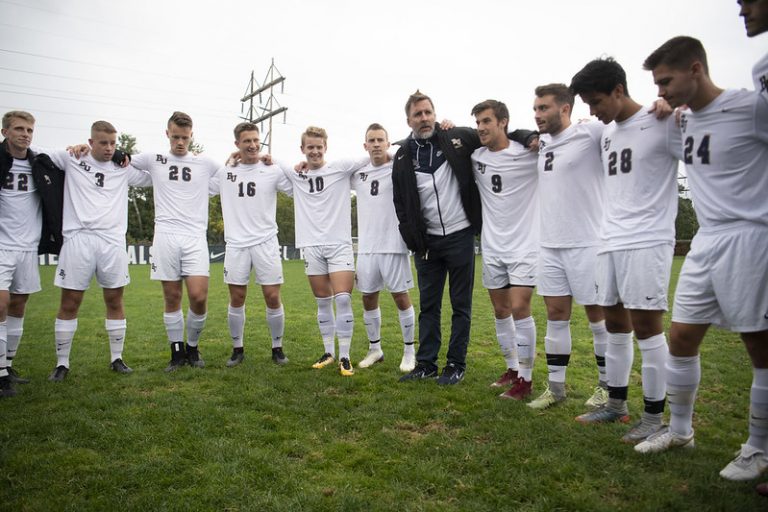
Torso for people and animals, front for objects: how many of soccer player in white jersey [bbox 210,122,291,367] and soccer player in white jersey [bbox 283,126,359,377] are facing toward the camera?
2

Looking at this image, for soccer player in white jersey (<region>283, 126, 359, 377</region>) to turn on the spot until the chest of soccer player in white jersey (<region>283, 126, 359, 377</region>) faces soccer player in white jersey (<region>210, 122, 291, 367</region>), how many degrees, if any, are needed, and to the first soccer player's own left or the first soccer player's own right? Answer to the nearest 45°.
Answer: approximately 90° to the first soccer player's own right

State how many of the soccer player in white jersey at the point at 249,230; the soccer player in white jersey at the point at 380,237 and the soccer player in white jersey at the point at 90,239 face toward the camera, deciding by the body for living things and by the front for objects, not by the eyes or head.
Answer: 3

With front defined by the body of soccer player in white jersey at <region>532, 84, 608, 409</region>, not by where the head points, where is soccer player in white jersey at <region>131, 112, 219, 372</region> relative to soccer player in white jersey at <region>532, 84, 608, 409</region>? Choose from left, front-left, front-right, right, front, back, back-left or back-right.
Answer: front-right

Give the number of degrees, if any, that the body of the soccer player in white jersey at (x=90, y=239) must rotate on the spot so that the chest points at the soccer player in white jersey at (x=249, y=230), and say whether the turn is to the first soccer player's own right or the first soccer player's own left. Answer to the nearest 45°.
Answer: approximately 90° to the first soccer player's own left

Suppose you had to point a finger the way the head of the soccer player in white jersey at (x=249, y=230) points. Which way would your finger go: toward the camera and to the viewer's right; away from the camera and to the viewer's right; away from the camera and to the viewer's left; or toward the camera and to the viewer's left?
toward the camera and to the viewer's right

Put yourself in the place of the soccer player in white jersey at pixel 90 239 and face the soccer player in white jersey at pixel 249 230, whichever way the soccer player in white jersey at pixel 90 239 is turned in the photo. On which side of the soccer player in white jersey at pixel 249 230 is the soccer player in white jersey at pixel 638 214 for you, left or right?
right

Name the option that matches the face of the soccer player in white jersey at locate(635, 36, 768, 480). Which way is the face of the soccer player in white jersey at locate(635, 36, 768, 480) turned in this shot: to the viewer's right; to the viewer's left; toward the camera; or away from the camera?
to the viewer's left

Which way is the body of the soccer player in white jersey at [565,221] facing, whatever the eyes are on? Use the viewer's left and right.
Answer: facing the viewer and to the left of the viewer

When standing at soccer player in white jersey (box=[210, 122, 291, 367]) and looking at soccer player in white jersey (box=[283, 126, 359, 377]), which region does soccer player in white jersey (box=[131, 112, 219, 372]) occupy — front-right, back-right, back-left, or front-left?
back-right
